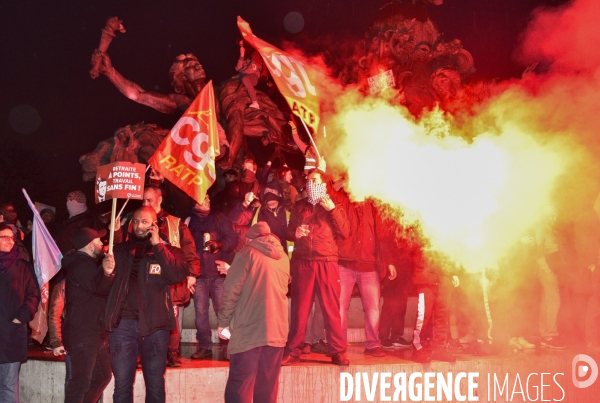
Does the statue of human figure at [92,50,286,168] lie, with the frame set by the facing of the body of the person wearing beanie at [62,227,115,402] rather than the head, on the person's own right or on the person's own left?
on the person's own left

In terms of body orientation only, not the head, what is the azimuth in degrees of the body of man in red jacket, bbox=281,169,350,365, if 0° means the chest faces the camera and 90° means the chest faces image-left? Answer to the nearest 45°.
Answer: approximately 0°

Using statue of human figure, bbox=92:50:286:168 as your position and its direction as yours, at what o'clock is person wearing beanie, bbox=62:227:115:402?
The person wearing beanie is roughly at 2 o'clock from the statue of human figure.

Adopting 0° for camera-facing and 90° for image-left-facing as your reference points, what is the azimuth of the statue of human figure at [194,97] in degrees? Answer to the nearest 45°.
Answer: approximately 315°

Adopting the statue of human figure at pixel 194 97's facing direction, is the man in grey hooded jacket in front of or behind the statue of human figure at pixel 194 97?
in front
